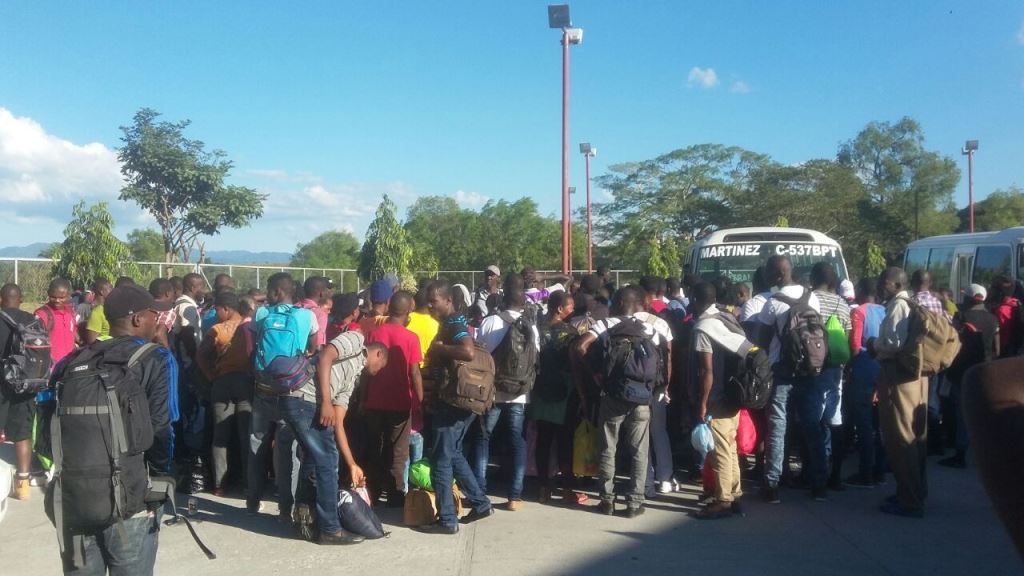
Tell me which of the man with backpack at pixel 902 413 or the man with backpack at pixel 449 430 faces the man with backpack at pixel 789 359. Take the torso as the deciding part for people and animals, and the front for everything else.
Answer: the man with backpack at pixel 902 413

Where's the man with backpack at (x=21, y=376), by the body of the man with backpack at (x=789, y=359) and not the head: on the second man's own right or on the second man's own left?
on the second man's own left

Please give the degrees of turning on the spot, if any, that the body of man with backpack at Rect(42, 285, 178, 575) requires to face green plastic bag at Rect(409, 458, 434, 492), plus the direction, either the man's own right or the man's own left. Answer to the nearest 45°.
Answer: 0° — they already face it

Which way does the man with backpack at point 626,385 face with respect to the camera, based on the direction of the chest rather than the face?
away from the camera

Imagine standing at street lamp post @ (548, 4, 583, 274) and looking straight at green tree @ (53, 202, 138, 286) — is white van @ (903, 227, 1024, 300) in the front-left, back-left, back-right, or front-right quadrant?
back-left

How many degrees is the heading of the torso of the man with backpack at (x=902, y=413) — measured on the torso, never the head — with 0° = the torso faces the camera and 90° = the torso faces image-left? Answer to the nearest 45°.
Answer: approximately 90°

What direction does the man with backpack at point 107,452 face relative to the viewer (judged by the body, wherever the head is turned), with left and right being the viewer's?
facing away from the viewer and to the right of the viewer

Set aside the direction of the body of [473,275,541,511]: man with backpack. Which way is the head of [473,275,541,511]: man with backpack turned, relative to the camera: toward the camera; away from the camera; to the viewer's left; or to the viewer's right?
away from the camera

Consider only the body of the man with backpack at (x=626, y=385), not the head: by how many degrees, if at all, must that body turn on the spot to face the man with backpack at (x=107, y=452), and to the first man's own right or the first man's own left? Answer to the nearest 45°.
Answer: approximately 135° to the first man's own left
